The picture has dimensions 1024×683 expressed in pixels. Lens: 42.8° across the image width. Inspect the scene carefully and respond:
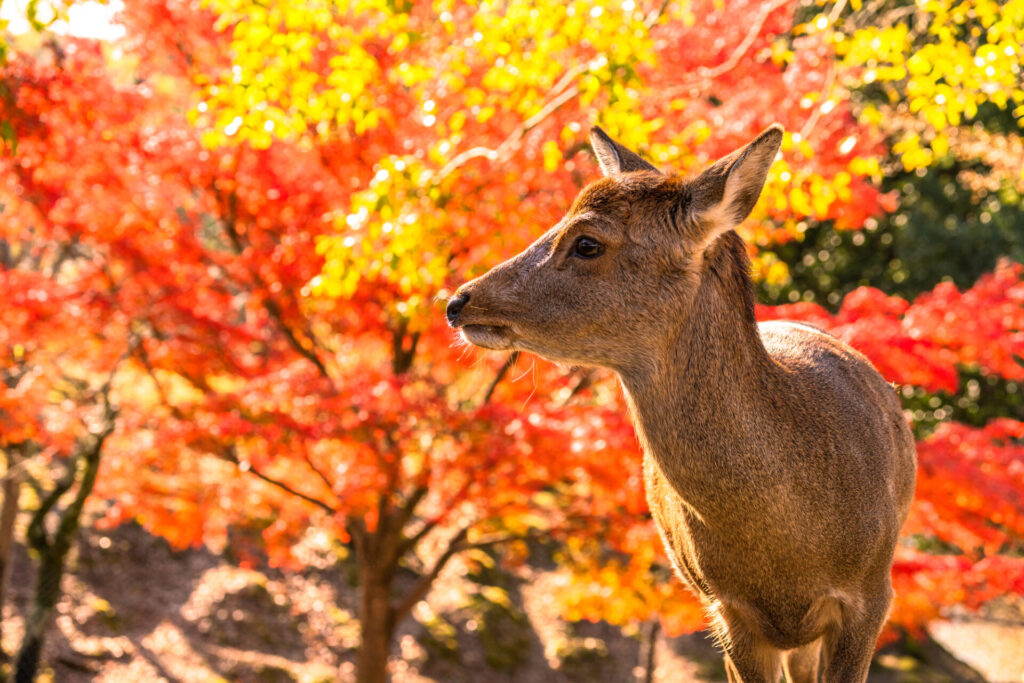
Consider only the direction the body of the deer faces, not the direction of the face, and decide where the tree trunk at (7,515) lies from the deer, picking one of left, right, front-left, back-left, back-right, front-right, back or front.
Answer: right

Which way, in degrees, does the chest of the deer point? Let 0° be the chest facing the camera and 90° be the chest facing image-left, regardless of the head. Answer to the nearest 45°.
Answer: approximately 45°

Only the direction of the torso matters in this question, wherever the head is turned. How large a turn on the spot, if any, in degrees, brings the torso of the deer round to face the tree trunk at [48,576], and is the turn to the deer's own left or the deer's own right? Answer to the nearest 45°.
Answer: approximately 90° to the deer's own right
